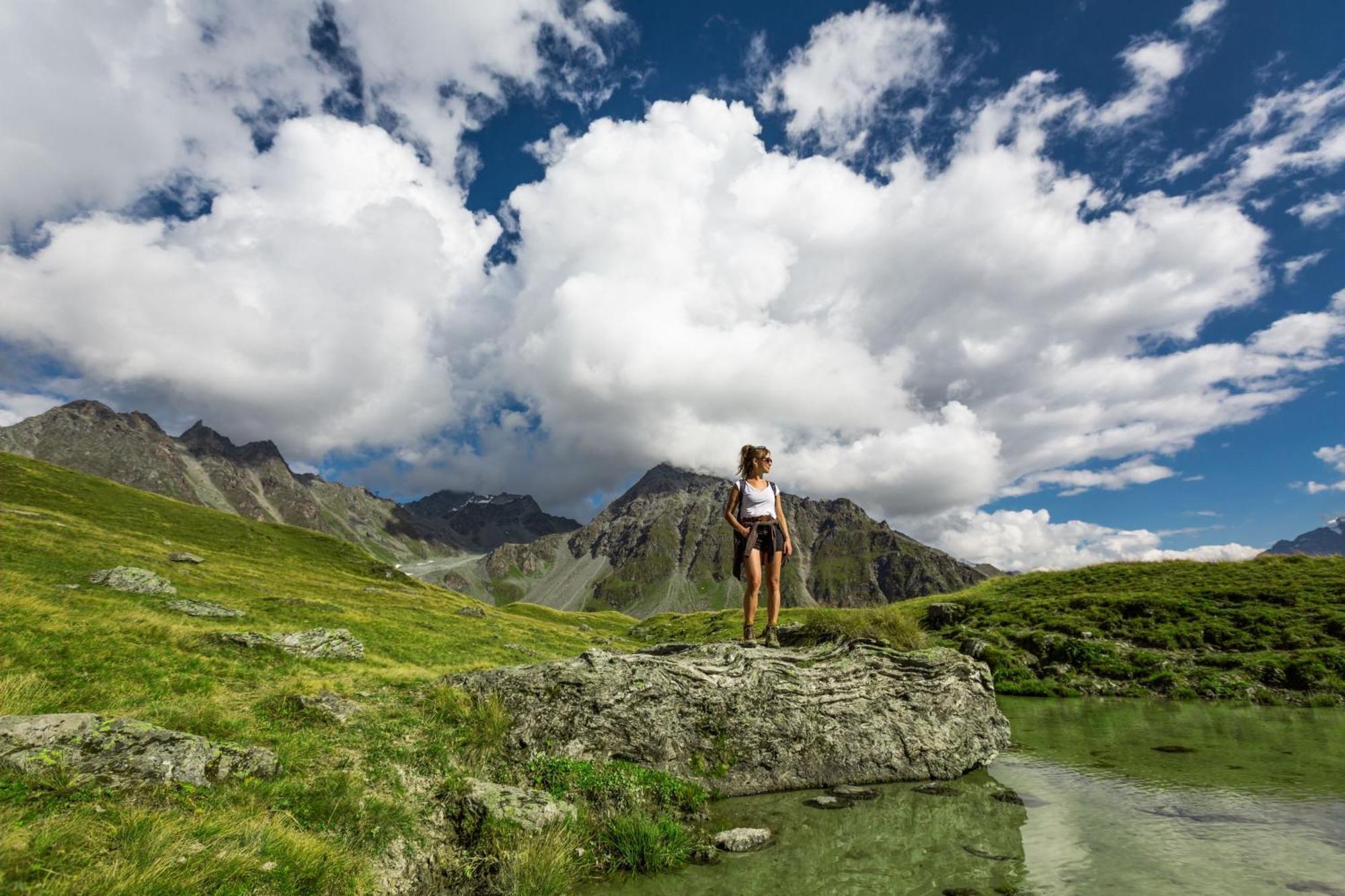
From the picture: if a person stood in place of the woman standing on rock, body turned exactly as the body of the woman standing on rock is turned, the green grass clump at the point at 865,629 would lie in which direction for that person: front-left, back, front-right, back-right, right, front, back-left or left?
back-left

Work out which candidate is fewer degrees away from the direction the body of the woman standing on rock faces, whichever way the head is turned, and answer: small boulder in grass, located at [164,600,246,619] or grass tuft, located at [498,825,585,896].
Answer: the grass tuft

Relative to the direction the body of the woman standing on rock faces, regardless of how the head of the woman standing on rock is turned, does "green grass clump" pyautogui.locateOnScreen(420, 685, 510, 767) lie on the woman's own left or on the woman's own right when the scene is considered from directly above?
on the woman's own right

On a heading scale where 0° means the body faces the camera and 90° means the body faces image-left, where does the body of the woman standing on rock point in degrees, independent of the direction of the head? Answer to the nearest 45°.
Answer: approximately 0°

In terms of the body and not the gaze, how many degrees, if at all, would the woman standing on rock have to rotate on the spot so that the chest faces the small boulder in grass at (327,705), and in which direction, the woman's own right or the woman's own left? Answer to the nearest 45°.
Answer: approximately 90° to the woman's own right

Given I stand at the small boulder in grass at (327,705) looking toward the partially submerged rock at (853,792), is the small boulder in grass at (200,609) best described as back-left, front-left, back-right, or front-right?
back-left

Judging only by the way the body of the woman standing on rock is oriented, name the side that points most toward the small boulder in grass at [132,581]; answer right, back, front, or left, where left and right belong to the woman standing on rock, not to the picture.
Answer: right

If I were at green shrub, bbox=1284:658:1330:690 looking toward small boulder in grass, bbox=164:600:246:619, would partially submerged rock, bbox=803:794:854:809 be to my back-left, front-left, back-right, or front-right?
front-left

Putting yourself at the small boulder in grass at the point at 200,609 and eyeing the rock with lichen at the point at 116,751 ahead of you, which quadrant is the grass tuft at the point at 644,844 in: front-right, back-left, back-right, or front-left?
front-left

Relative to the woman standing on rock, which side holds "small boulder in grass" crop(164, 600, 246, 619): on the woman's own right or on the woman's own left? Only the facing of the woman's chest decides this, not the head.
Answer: on the woman's own right

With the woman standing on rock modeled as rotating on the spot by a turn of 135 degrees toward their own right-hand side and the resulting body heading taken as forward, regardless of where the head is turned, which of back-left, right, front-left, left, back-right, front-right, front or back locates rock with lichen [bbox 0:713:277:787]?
left
